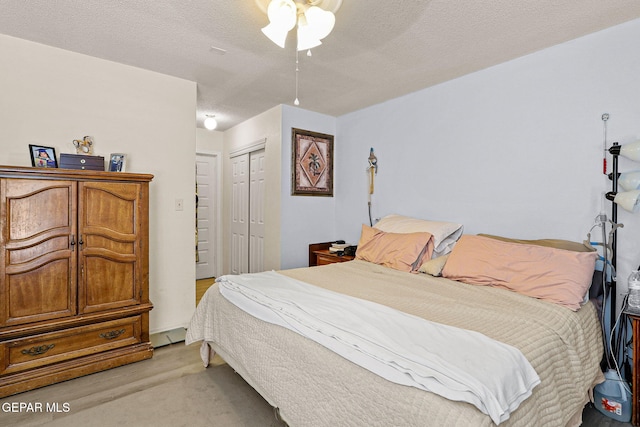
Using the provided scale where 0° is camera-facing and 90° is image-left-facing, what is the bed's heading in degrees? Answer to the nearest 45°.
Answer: approximately 45°

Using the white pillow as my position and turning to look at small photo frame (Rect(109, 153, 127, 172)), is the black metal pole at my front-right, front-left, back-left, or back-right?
back-left

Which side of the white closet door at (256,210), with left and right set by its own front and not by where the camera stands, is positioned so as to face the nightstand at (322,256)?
left

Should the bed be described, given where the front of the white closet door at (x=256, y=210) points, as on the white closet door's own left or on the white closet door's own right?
on the white closet door's own left

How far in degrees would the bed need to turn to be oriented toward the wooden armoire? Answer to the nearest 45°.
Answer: approximately 45° to its right

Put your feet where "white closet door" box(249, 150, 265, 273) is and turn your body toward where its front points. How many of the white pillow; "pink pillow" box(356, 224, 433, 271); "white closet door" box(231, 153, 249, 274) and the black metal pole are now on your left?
3

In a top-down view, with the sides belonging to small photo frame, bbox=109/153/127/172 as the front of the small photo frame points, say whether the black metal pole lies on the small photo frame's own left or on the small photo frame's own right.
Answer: on the small photo frame's own left

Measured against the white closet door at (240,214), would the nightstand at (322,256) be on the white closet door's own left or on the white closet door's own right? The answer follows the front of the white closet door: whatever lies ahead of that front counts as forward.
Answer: on the white closet door's own left

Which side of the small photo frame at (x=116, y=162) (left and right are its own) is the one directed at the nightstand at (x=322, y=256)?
left

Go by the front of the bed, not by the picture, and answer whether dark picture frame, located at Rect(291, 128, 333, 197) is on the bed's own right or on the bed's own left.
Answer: on the bed's own right

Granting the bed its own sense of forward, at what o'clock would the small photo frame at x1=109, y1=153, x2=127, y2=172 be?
The small photo frame is roughly at 2 o'clock from the bed.

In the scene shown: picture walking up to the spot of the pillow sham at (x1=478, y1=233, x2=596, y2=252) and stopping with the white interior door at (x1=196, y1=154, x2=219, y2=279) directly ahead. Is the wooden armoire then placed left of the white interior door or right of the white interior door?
left
